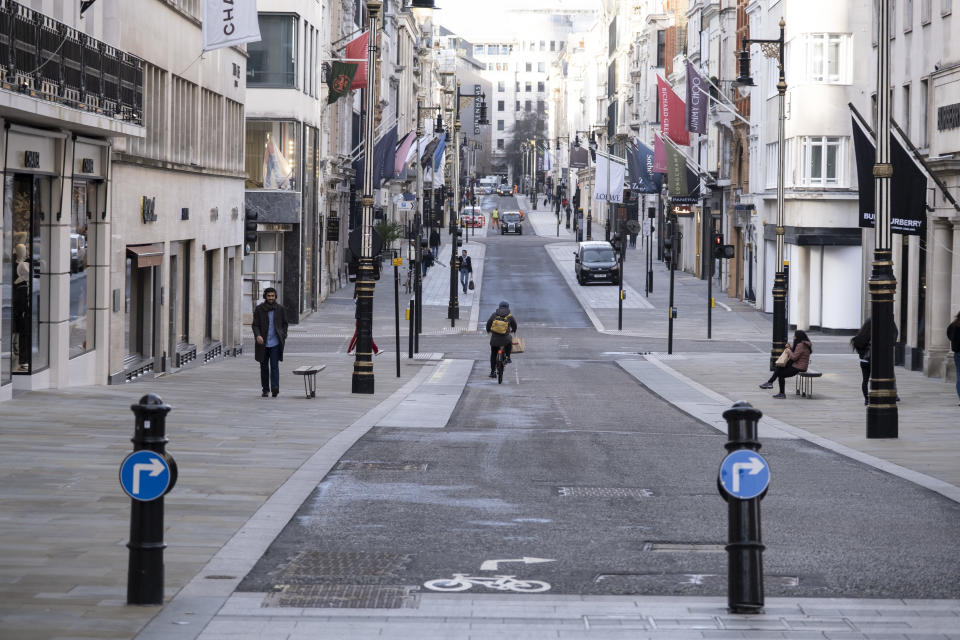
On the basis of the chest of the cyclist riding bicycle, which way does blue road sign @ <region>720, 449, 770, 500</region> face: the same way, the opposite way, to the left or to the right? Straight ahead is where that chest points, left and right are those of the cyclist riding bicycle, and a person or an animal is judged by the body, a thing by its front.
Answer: the opposite way

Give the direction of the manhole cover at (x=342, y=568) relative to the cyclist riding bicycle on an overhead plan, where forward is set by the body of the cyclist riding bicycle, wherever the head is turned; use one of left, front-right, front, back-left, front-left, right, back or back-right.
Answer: back

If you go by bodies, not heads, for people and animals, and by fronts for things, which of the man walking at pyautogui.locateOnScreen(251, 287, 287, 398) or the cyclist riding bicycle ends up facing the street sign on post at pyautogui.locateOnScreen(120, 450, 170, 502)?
the man walking

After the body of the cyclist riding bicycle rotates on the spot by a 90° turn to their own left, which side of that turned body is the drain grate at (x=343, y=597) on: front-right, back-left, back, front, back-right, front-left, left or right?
left

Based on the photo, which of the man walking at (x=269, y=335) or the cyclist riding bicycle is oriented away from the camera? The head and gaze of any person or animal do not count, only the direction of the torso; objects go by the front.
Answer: the cyclist riding bicycle

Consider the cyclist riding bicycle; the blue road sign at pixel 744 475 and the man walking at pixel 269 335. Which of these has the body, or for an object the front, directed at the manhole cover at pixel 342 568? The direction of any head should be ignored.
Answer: the man walking

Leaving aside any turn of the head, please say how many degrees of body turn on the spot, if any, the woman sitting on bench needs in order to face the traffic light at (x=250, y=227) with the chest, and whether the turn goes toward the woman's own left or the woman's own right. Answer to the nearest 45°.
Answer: approximately 45° to the woman's own right

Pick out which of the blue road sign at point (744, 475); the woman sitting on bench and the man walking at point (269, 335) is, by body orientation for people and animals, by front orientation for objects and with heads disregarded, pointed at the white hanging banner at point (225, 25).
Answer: the woman sitting on bench

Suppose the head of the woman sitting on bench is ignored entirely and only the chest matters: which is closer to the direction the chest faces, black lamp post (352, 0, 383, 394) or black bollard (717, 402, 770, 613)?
the black lamp post
